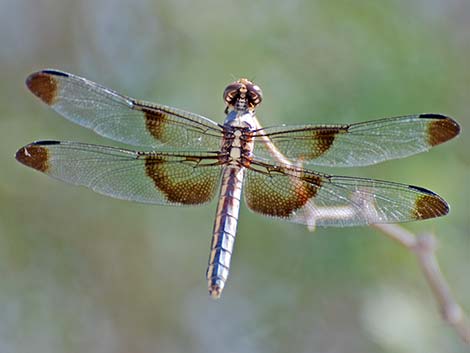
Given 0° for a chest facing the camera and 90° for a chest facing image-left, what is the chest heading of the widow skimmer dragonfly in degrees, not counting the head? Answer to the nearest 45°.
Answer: approximately 180°
